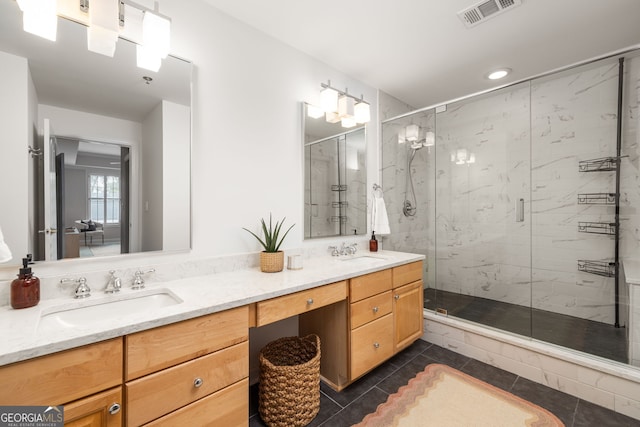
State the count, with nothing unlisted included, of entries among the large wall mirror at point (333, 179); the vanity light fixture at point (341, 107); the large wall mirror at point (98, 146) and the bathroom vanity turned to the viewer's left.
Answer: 0

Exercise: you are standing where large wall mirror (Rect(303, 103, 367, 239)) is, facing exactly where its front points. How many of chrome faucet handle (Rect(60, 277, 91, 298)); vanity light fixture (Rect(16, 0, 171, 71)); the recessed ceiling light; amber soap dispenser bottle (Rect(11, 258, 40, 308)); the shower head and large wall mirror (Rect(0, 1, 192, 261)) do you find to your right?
4

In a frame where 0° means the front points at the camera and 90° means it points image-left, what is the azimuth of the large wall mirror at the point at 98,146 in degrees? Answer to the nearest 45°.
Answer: approximately 315°

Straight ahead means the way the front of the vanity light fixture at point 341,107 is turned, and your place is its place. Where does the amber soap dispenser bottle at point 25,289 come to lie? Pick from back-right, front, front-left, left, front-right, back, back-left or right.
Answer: right

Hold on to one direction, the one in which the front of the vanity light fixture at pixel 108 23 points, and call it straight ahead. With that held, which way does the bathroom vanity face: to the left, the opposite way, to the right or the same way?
the same way

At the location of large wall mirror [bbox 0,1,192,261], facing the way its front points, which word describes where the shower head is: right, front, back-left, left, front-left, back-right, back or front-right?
front-left

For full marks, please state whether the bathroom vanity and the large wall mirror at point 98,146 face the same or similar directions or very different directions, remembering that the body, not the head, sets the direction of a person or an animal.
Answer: same or similar directions

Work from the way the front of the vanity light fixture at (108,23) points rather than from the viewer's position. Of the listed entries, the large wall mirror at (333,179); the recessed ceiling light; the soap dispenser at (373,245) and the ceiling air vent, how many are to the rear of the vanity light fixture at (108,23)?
0

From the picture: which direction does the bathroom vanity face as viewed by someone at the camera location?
facing the viewer and to the right of the viewer

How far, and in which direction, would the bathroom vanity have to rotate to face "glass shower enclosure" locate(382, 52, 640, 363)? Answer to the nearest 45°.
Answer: approximately 45° to its left

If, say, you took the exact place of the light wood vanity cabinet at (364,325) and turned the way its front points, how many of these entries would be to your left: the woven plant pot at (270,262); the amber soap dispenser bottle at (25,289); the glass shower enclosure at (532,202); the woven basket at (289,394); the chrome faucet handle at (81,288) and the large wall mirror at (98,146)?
1

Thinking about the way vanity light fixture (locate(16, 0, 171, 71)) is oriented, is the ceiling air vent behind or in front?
in front

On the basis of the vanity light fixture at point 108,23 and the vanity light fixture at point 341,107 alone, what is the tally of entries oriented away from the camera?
0

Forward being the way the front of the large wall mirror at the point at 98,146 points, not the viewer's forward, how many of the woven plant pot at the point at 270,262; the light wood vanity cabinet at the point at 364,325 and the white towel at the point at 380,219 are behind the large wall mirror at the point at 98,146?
0

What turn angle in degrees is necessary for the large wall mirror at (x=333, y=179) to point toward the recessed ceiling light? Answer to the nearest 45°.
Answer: approximately 45° to its left

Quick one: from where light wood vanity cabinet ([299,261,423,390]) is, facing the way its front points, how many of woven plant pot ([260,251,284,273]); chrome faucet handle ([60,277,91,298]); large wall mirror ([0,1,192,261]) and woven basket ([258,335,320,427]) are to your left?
0
